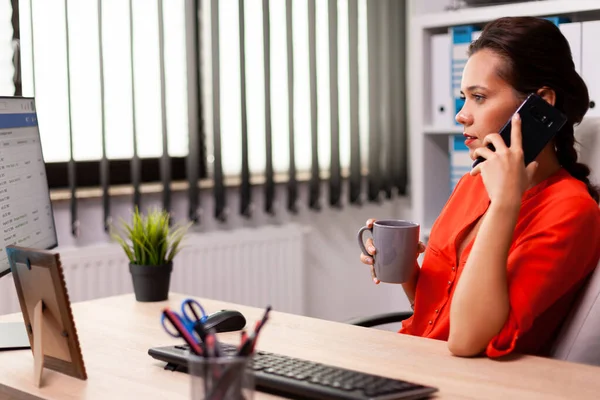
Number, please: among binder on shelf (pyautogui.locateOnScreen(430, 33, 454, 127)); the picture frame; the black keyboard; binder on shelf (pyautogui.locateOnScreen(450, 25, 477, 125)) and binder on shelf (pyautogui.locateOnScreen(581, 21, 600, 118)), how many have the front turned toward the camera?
3

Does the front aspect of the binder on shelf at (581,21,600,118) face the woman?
yes

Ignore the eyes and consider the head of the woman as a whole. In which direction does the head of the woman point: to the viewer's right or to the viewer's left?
to the viewer's left

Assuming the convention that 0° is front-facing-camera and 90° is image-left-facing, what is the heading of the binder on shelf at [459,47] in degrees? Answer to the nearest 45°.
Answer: approximately 0°

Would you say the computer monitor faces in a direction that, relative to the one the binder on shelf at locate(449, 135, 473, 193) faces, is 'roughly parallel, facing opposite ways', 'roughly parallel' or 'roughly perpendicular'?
roughly perpendicular
